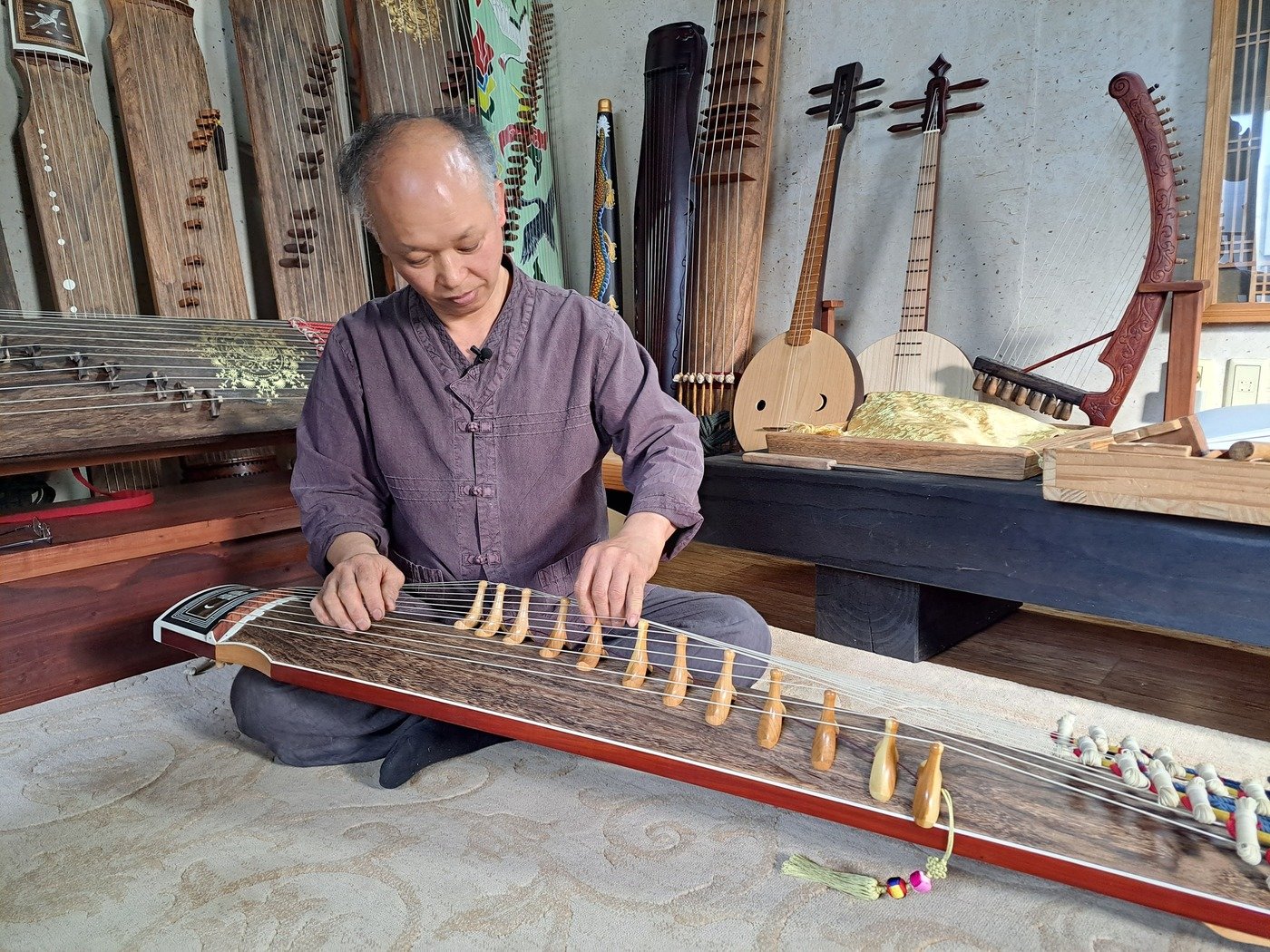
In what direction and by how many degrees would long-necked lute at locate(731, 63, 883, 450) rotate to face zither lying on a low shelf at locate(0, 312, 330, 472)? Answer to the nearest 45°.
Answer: approximately 45° to its right

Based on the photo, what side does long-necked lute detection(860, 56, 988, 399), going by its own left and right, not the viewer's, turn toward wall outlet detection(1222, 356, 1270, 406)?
left

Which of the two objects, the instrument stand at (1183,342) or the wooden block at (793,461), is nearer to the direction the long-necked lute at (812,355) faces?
the wooden block

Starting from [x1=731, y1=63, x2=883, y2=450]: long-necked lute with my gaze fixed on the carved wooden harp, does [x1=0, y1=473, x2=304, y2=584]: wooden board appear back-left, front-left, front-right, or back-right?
back-right

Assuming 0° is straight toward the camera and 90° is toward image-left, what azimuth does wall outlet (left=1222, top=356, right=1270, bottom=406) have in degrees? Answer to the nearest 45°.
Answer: approximately 0°

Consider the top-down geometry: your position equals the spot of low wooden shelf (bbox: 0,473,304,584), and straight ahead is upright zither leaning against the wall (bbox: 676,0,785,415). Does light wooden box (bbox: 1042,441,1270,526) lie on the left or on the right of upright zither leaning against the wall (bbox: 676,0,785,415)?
right

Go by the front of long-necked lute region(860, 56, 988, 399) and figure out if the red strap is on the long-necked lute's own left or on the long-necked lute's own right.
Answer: on the long-necked lute's own right

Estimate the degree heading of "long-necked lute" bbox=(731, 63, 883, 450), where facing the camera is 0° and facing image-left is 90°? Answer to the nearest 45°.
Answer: approximately 0°

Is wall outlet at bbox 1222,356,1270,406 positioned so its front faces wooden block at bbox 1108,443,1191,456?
yes

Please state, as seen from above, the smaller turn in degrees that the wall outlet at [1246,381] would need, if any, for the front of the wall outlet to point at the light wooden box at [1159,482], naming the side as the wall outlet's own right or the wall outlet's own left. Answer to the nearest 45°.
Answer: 0° — it already faces it
